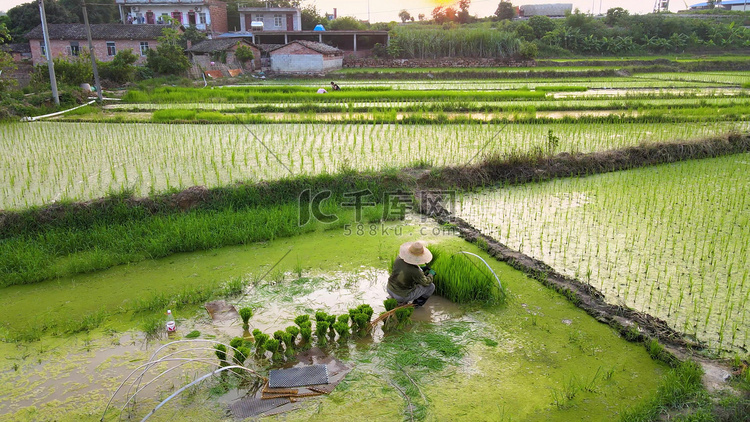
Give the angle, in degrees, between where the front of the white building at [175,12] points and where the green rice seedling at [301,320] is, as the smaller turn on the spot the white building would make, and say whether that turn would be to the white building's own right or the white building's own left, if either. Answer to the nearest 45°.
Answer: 0° — it already faces it

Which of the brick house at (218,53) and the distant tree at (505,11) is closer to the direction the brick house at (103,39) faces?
the brick house

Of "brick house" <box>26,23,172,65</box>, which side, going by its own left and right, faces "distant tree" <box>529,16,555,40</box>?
left

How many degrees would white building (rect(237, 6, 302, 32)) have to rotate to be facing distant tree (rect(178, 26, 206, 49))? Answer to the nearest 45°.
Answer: approximately 45° to its right

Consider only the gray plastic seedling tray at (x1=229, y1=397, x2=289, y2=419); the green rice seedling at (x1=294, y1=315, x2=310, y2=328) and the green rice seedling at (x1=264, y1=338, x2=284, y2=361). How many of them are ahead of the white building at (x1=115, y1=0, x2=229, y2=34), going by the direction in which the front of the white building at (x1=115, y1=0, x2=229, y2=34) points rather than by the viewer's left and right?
3

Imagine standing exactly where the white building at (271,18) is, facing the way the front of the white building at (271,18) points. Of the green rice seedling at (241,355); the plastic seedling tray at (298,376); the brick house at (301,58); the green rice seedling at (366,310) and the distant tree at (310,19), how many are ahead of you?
4

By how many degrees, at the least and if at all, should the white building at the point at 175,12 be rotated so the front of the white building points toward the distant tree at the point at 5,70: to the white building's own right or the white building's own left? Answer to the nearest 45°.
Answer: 0° — it already faces it

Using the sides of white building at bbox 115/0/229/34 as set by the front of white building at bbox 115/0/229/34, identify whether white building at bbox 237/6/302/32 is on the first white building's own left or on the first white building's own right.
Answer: on the first white building's own left

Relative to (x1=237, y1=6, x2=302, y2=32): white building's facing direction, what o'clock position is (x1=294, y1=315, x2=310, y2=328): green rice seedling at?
The green rice seedling is roughly at 12 o'clock from the white building.

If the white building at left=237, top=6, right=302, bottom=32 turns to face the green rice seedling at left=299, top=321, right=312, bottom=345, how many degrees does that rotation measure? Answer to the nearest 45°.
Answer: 0° — it already faces it

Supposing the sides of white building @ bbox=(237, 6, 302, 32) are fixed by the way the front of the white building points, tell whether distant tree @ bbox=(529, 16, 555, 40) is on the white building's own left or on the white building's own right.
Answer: on the white building's own left
